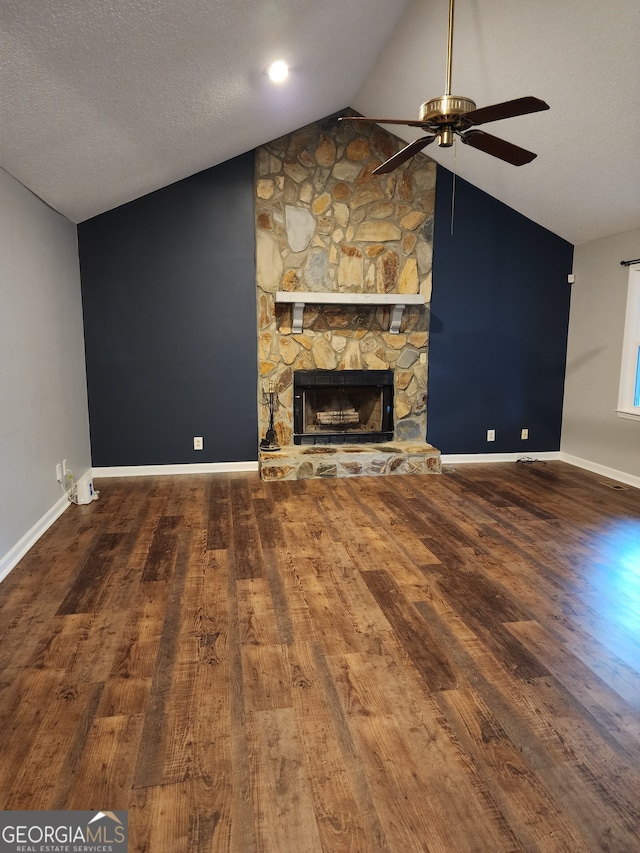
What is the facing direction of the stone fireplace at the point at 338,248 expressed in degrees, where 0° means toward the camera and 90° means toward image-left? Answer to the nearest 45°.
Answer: approximately 0°

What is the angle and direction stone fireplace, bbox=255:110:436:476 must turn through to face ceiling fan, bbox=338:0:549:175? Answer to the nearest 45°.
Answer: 0° — it already faces it

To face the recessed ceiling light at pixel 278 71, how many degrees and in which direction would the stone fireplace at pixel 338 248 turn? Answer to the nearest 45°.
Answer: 0° — it already faces it
